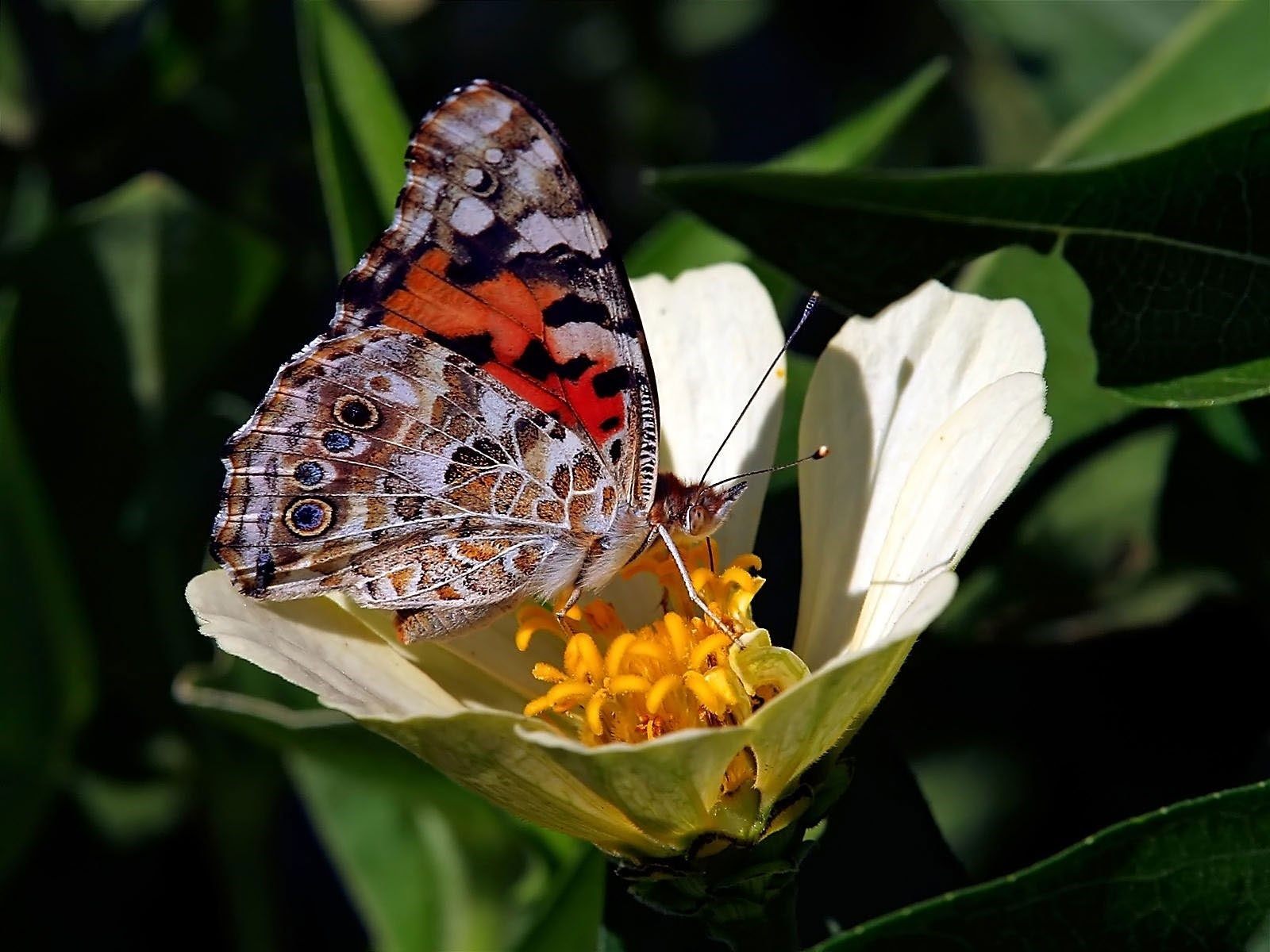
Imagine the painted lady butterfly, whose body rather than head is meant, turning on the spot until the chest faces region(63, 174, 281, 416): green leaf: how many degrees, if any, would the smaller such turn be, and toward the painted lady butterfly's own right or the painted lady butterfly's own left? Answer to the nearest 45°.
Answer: approximately 135° to the painted lady butterfly's own left

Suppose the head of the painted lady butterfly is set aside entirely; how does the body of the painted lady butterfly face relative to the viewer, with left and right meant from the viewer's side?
facing to the right of the viewer

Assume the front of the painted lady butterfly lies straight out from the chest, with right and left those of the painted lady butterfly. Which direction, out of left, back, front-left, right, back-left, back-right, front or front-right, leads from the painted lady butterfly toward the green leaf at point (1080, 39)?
front-left

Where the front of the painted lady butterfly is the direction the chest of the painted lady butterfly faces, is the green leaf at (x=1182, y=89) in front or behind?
in front

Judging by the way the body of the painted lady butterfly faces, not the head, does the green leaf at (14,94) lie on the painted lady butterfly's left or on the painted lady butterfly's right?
on the painted lady butterfly's left

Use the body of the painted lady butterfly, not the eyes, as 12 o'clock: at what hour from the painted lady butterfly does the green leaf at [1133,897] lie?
The green leaf is roughly at 2 o'clock from the painted lady butterfly.
